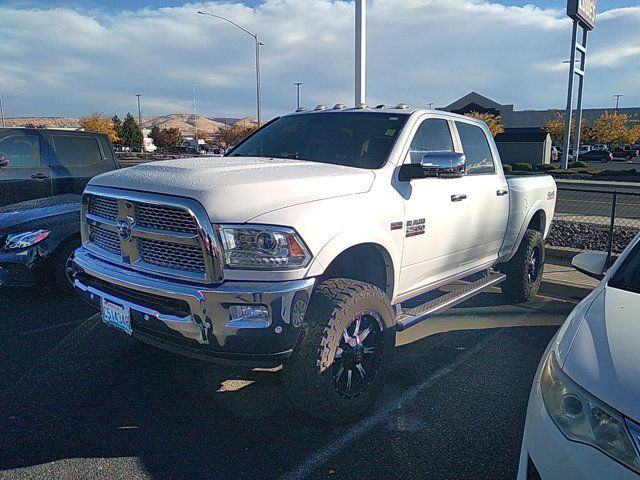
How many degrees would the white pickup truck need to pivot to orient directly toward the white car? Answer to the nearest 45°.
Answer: approximately 90° to its left

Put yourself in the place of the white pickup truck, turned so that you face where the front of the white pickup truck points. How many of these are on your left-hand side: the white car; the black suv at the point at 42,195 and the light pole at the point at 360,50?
1

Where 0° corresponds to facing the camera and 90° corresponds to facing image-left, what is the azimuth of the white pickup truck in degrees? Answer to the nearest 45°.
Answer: approximately 45°

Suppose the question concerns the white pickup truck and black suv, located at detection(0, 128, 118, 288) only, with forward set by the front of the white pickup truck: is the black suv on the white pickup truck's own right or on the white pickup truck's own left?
on the white pickup truck's own right

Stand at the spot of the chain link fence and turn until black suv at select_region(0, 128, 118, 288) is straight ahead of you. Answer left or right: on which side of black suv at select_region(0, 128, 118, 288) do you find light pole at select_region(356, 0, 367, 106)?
right

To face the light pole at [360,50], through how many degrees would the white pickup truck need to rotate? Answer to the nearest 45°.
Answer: approximately 135° to its right

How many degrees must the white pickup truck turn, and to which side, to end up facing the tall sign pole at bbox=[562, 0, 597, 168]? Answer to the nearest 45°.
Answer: approximately 180°

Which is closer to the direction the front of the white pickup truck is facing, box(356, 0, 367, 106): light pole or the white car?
the white car

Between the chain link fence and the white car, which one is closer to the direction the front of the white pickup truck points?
the white car

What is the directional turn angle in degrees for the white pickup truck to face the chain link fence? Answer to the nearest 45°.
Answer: approximately 180°
